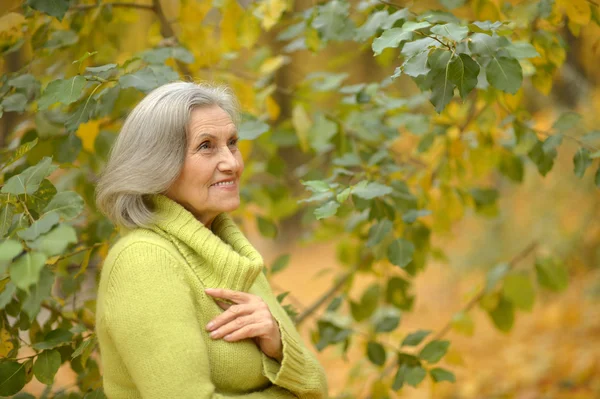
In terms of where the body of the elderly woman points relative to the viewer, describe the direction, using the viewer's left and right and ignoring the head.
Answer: facing the viewer and to the right of the viewer
